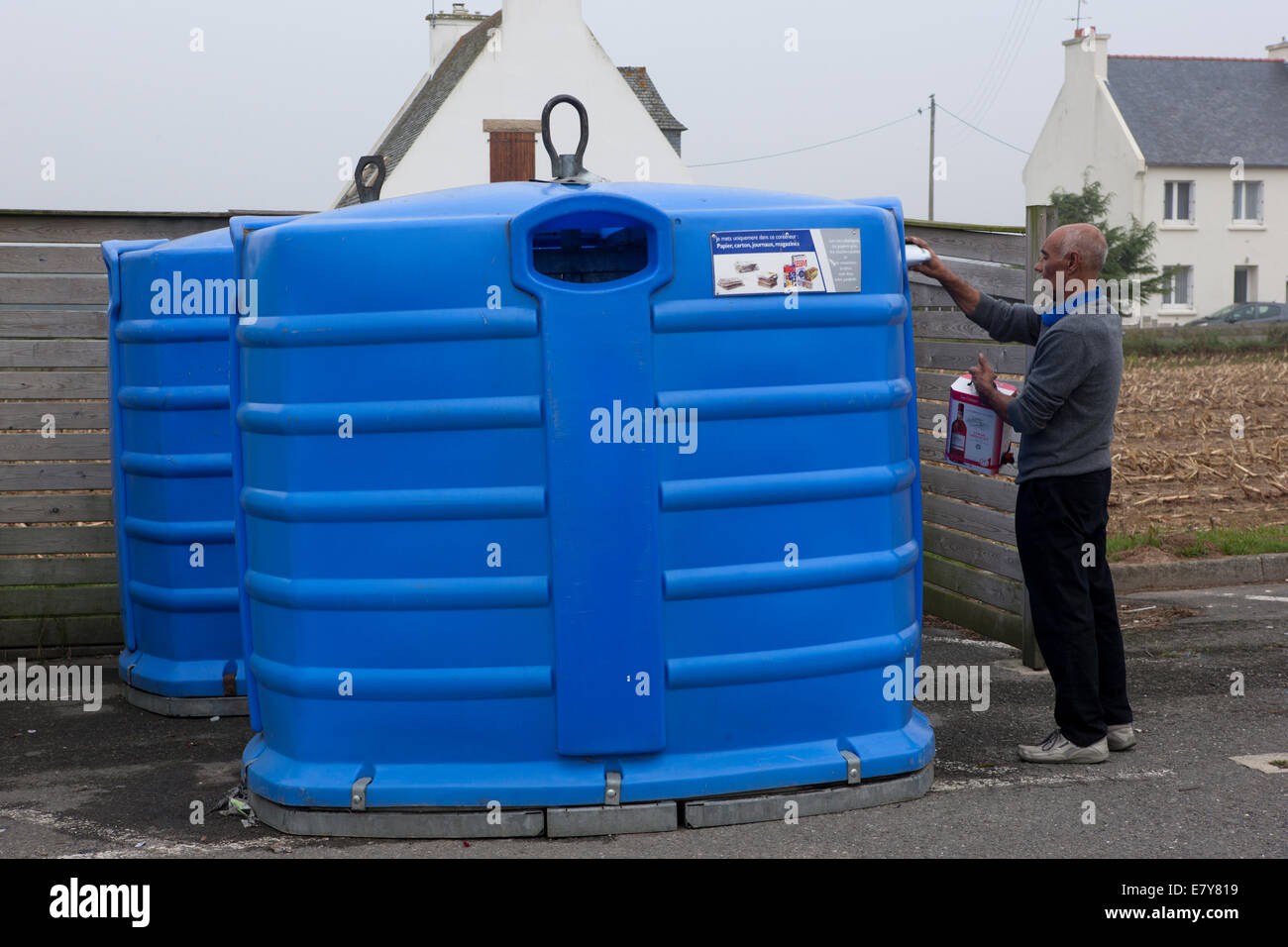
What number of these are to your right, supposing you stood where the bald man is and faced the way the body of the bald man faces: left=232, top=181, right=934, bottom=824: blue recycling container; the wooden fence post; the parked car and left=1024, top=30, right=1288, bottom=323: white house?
3

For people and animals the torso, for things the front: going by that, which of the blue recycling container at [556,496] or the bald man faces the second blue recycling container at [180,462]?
the bald man

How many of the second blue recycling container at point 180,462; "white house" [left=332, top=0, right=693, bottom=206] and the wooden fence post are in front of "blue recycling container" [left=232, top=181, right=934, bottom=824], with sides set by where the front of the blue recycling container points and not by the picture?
0

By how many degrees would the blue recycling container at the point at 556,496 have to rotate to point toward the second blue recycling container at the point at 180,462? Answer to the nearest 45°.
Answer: approximately 135° to its right

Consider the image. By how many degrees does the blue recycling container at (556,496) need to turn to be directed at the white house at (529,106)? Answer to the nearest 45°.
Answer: approximately 180°

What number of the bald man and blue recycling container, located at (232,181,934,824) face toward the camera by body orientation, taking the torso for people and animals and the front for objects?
1

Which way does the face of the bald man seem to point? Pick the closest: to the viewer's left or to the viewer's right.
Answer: to the viewer's left

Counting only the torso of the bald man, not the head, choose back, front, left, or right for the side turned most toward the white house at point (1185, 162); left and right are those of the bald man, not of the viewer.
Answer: right

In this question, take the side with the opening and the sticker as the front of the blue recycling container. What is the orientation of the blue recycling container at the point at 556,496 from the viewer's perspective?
toward the camera

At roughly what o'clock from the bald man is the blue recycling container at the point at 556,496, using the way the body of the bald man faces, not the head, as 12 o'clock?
The blue recycling container is roughly at 11 o'clock from the bald man.

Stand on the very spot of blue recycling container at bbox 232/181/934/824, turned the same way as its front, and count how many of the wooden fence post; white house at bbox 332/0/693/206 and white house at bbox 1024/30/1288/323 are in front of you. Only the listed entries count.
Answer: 0

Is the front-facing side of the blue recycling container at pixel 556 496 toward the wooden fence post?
no

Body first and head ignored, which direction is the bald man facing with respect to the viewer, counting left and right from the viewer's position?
facing to the left of the viewer

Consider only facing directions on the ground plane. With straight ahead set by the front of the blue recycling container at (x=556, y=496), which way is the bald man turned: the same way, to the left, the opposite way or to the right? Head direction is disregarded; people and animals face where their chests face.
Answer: to the right

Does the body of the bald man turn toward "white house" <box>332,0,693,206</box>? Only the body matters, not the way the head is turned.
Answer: no

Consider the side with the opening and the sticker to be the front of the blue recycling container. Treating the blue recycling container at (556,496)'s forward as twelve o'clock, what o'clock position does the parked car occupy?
The parked car is roughly at 7 o'clock from the blue recycling container.

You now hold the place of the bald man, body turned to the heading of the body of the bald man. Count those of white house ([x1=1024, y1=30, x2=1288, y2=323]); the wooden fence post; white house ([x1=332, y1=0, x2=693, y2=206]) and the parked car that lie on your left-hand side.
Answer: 0

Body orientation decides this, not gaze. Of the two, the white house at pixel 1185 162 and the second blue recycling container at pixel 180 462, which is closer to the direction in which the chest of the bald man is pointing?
the second blue recycling container

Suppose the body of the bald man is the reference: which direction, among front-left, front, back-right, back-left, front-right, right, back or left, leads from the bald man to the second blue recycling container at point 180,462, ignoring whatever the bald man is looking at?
front
